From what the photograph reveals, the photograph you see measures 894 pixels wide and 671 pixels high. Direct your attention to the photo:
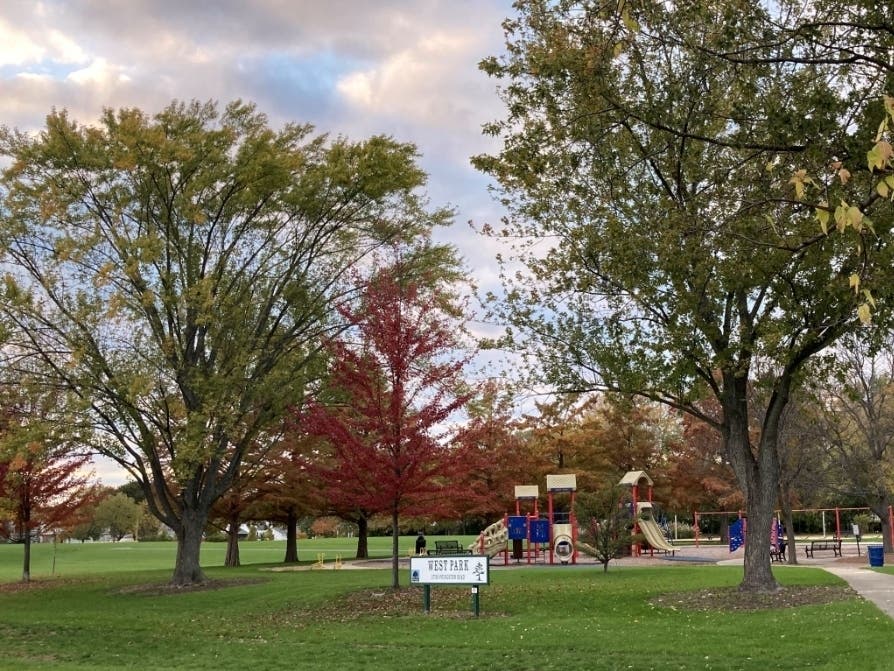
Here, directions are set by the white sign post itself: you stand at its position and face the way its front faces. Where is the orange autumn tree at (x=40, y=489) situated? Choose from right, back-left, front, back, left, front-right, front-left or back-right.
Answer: back-right

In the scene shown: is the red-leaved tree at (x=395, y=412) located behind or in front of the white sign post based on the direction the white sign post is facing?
behind

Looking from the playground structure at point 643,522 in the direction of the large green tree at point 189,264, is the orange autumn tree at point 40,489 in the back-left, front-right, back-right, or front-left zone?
front-right

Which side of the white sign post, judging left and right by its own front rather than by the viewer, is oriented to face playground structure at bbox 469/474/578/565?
back

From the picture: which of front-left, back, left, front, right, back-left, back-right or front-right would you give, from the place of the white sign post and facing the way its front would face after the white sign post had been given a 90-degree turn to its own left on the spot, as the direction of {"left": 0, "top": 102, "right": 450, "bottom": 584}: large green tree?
back-left

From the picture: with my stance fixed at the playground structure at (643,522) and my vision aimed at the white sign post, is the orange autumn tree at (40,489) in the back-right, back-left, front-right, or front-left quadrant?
front-right

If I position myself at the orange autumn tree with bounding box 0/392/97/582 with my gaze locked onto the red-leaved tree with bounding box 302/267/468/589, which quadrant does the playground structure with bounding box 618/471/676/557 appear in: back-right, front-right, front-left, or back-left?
front-left

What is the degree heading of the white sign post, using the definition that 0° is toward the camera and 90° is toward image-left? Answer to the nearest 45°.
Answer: approximately 0°

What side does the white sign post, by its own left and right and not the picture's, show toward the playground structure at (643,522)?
back
